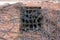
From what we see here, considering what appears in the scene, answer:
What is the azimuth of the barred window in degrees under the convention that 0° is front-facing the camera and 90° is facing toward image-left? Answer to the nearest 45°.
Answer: approximately 0°
